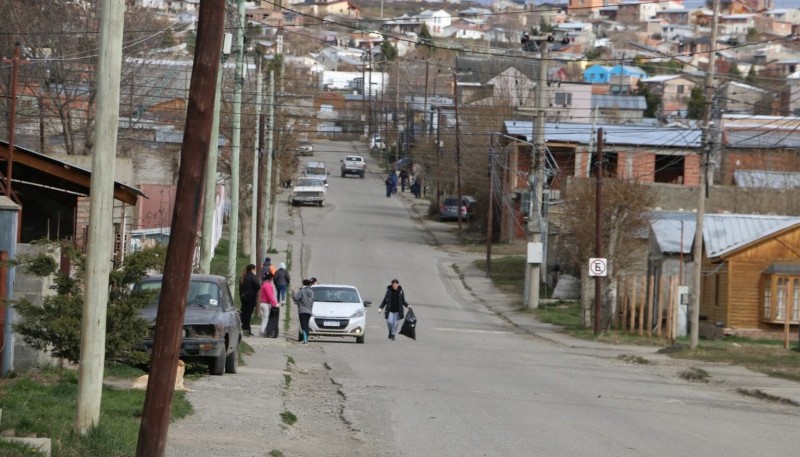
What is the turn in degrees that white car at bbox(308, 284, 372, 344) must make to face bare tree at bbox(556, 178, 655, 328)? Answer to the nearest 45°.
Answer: approximately 135° to its left

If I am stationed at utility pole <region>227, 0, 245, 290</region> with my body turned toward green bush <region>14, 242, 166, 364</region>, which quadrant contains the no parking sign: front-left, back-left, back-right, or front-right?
back-left

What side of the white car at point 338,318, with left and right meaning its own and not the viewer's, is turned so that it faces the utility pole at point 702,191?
left

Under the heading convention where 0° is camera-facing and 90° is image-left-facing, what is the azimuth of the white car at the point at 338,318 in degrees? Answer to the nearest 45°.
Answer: approximately 0°

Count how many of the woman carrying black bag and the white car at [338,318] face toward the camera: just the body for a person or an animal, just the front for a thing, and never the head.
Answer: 2

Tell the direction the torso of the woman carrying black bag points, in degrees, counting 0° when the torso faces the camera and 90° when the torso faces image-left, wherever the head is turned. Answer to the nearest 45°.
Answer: approximately 0°

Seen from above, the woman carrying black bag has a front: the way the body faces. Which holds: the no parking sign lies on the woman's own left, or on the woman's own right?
on the woman's own left

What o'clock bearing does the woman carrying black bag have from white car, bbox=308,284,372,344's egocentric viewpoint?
The woman carrying black bag is roughly at 8 o'clock from the white car.

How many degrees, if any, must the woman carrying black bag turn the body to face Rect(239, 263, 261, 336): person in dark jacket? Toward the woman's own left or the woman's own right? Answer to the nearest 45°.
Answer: approximately 45° to the woman's own right

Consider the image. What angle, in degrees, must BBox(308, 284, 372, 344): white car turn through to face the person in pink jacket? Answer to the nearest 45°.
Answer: approximately 90° to its right

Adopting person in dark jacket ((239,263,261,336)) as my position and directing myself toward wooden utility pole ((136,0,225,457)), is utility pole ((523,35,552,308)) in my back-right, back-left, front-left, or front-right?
back-left
